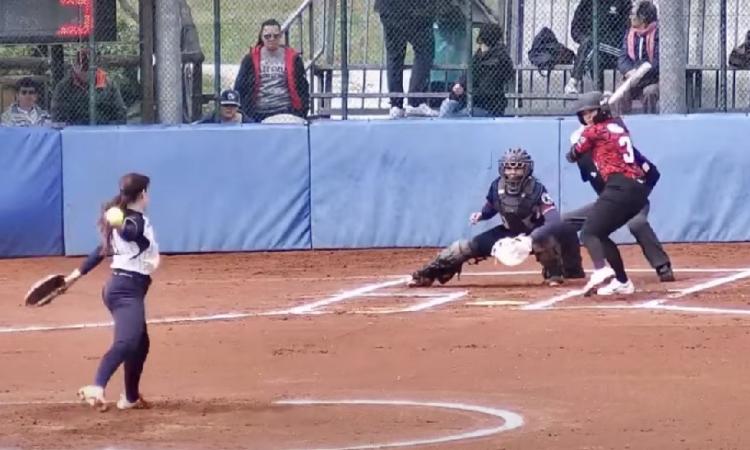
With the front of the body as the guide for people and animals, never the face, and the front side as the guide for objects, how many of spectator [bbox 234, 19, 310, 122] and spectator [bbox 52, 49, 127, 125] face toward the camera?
2

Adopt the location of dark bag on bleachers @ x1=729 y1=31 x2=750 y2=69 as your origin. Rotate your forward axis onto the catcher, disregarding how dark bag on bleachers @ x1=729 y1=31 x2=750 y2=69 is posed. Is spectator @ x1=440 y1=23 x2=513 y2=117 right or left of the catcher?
right

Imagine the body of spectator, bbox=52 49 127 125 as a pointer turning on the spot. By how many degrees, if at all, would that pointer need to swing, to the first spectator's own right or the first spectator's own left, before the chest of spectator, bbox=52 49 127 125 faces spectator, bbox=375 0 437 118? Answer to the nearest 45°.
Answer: approximately 90° to the first spectator's own left

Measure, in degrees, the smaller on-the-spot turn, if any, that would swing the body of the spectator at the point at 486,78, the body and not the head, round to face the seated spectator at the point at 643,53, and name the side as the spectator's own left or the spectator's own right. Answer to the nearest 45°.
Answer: approximately 135° to the spectator's own left

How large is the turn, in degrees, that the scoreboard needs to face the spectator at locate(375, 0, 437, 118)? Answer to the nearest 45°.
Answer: approximately 90° to its left

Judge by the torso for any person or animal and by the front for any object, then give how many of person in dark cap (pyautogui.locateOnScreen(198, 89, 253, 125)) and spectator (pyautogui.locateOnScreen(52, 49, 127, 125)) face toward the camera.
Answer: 2

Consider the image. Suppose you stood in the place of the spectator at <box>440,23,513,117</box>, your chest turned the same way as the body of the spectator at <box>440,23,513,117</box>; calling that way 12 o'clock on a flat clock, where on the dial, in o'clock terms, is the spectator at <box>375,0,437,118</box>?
the spectator at <box>375,0,437,118</box> is roughly at 12 o'clock from the spectator at <box>440,23,513,117</box>.

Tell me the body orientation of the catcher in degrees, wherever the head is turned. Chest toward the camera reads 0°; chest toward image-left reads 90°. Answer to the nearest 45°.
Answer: approximately 0°

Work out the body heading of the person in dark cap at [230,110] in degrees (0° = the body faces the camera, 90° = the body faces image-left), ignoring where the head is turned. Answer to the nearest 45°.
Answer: approximately 0°
